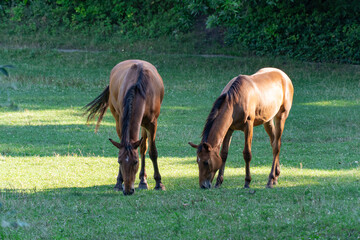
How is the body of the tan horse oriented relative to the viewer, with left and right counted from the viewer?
facing the viewer and to the left of the viewer

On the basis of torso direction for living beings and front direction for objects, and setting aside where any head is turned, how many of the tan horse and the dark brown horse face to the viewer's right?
0

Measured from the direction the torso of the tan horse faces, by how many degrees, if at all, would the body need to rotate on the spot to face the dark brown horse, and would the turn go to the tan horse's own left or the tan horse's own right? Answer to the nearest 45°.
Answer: approximately 45° to the tan horse's own right

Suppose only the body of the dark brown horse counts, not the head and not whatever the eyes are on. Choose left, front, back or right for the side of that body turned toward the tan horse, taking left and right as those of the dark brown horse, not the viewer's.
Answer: left

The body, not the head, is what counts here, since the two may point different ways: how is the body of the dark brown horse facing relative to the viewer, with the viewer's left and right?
facing the viewer
